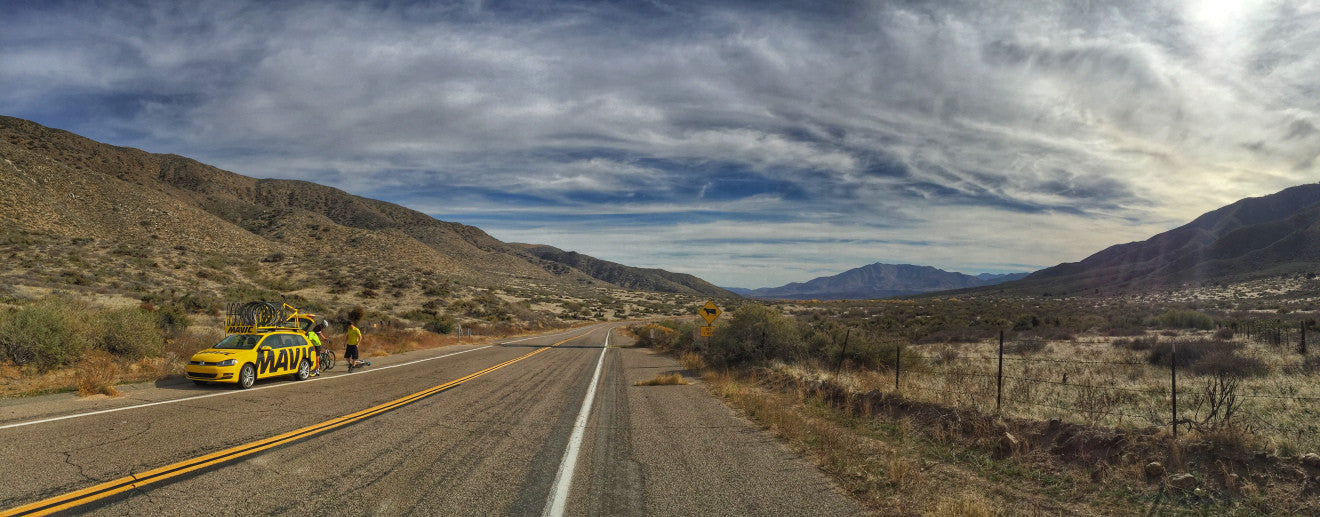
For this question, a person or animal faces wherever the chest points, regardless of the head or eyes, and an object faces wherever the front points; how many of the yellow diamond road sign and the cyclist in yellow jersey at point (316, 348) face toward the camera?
1

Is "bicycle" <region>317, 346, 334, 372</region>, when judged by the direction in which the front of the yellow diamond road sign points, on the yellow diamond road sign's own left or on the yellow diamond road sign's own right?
on the yellow diamond road sign's own right

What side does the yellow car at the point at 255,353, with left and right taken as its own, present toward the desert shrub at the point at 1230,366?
left

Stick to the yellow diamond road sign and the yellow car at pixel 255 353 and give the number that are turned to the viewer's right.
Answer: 0

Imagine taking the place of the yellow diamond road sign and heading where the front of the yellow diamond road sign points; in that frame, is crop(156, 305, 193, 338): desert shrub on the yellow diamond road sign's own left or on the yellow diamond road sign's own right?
on the yellow diamond road sign's own right

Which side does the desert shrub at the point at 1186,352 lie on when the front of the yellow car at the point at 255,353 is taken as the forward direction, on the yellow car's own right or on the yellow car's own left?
on the yellow car's own left

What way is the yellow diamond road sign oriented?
toward the camera
